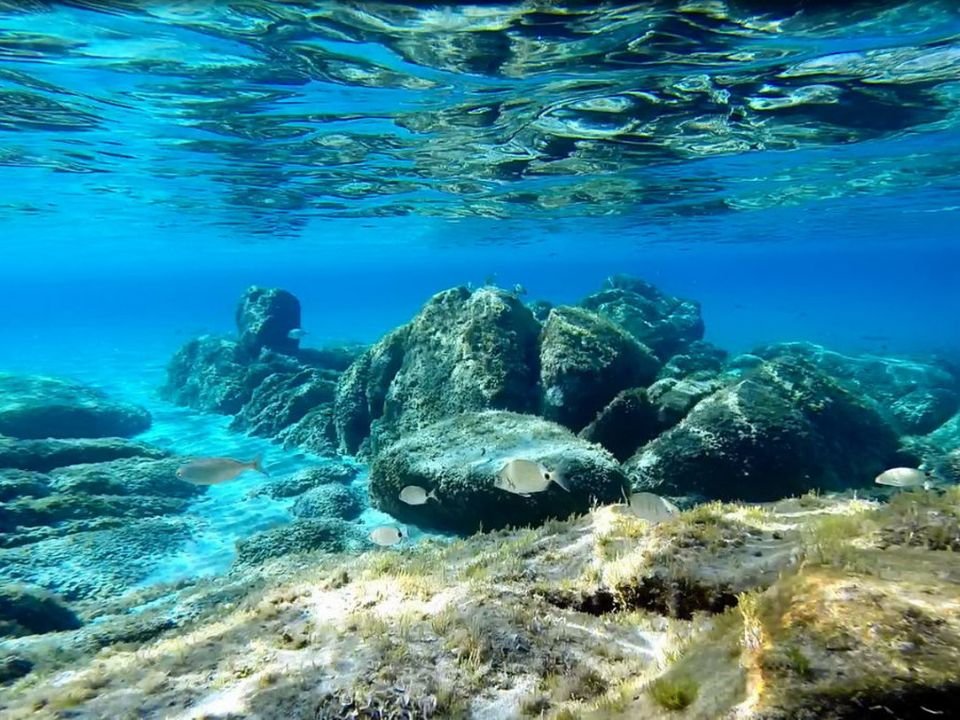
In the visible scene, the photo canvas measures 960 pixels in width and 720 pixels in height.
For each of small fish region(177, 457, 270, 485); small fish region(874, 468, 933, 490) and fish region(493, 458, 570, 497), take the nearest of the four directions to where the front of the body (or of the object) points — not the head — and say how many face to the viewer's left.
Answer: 3

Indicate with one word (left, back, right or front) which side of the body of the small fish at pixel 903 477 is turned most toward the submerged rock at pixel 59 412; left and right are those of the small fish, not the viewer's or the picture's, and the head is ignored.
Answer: front

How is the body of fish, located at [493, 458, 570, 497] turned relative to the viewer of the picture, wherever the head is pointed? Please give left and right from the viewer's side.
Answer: facing to the left of the viewer

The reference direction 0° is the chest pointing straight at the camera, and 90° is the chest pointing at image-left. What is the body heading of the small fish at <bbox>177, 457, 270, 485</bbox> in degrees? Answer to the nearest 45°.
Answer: approximately 90°

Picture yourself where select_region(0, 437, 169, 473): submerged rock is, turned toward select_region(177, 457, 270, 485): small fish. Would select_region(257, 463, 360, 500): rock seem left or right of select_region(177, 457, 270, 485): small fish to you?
left

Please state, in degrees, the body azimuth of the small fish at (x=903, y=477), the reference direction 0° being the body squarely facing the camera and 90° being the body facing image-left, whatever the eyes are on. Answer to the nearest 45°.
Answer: approximately 90°

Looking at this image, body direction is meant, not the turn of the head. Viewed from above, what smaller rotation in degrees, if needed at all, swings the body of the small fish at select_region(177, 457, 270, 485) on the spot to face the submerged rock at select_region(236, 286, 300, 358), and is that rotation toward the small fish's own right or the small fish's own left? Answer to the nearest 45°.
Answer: approximately 90° to the small fish's own right

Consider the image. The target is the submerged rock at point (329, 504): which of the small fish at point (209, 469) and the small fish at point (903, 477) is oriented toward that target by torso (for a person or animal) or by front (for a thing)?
the small fish at point (903, 477)

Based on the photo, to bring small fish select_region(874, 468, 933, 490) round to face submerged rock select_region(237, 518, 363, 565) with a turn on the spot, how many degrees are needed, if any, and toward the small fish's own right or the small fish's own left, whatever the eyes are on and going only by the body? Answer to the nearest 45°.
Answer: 0° — it already faces it

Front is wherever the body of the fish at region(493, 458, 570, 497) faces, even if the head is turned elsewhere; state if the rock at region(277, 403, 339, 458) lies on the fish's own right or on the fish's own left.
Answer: on the fish's own right

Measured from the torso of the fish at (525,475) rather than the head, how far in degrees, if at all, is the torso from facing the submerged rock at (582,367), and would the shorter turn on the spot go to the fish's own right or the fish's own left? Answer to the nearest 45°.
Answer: approximately 90° to the fish's own right

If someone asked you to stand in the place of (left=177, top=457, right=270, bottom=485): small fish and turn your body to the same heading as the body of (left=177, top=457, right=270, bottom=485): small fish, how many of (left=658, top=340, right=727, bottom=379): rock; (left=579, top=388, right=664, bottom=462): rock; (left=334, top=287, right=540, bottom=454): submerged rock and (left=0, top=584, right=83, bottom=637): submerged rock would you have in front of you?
1
